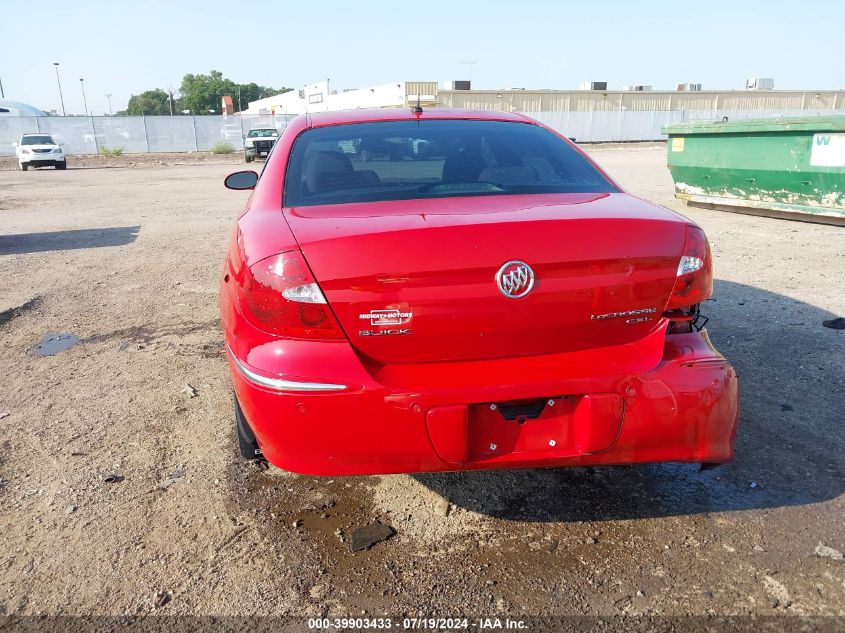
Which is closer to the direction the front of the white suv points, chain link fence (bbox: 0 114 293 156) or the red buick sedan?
the red buick sedan

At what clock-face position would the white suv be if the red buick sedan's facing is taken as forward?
The white suv is roughly at 11 o'clock from the red buick sedan.

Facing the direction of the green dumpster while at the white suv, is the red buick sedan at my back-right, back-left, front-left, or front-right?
front-right

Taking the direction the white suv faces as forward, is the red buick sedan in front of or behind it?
in front

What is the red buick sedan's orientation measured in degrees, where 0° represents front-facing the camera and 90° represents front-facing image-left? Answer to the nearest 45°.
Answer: approximately 180°

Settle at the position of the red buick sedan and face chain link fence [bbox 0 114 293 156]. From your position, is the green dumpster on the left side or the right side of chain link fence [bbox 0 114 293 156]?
right

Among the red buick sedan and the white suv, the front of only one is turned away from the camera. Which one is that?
the red buick sedan

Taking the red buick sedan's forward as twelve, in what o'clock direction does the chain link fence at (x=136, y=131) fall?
The chain link fence is roughly at 11 o'clock from the red buick sedan.

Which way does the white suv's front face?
toward the camera

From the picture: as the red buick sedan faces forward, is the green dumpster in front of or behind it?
in front

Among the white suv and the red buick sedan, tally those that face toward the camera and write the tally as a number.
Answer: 1

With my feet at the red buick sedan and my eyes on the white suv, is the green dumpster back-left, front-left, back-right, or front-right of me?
front-right
